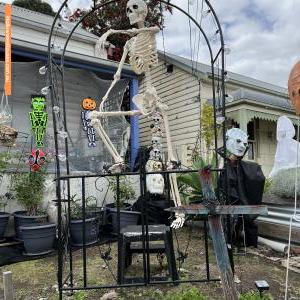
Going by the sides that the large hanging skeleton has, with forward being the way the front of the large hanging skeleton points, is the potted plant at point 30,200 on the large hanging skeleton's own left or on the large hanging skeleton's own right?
on the large hanging skeleton's own right

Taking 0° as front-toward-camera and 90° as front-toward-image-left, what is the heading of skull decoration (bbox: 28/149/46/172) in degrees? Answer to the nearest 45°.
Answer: approximately 0°

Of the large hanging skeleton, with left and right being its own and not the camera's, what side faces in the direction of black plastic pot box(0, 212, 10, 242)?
right

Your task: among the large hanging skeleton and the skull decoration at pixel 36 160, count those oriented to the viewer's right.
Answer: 0

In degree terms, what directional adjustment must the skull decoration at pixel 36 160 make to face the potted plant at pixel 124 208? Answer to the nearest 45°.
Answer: approximately 90° to its left

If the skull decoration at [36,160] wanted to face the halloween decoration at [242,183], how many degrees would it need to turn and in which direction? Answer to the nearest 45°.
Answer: approximately 45° to its left

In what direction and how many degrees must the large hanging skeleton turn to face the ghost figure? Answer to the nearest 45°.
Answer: approximately 90° to its left

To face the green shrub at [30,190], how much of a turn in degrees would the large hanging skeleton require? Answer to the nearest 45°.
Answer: approximately 90° to its right

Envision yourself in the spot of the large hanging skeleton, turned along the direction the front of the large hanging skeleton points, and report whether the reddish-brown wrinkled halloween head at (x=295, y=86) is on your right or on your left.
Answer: on your left

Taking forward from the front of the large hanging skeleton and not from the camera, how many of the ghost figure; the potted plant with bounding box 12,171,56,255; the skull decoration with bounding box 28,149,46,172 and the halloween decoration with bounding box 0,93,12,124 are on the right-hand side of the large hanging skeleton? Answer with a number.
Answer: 3

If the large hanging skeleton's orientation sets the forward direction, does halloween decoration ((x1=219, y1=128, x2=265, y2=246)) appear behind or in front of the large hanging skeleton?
behind
